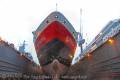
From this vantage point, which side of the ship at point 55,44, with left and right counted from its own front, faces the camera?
front
